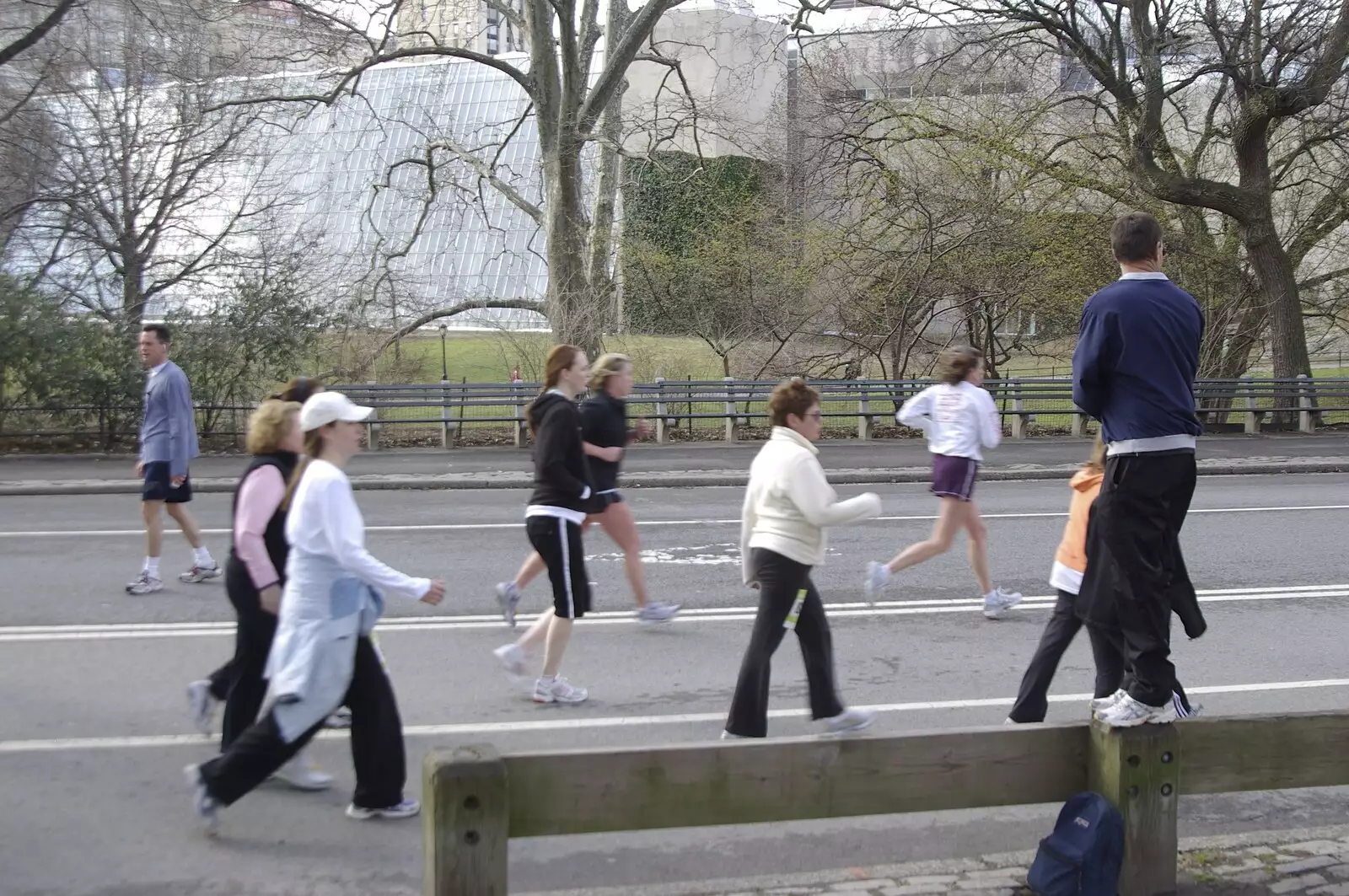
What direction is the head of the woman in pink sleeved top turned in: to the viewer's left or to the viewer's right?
to the viewer's right

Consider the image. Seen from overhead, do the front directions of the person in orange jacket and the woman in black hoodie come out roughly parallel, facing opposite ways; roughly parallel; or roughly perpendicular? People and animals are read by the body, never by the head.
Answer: roughly parallel

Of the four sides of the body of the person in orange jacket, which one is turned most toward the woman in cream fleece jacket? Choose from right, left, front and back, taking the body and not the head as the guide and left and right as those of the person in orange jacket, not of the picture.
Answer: back

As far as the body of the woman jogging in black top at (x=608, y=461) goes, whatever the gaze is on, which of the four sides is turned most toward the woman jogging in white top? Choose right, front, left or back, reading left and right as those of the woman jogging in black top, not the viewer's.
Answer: front

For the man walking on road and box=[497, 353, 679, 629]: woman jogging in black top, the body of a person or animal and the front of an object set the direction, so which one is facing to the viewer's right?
the woman jogging in black top

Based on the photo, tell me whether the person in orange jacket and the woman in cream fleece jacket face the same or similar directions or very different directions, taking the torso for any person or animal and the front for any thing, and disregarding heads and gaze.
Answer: same or similar directions

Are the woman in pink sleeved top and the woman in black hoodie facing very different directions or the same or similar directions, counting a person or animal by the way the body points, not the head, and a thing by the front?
same or similar directions

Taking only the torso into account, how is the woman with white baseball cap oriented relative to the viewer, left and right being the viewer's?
facing to the right of the viewer

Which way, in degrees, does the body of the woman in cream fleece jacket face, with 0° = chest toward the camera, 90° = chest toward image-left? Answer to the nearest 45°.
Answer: approximately 270°

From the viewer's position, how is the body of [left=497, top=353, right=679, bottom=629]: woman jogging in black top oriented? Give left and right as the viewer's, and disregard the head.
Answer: facing to the right of the viewer

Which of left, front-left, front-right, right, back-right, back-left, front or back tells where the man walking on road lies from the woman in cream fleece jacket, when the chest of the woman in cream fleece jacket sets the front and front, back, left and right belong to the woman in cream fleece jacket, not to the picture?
back-left

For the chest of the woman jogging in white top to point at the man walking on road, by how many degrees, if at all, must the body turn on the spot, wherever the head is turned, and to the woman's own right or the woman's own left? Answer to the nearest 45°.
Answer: approximately 135° to the woman's own left

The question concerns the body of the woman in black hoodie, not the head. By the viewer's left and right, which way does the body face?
facing to the right of the viewer

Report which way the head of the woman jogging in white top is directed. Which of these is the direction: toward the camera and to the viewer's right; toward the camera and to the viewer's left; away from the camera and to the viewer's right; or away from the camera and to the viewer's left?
away from the camera and to the viewer's right

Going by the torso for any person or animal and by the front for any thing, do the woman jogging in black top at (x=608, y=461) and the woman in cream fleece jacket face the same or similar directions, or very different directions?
same or similar directions

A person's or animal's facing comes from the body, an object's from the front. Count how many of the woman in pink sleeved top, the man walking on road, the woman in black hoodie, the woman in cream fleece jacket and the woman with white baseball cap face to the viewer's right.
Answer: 4
